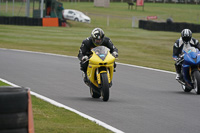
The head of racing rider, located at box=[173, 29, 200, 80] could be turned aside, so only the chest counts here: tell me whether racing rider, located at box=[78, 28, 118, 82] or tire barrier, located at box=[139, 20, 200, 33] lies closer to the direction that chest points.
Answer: the racing rider

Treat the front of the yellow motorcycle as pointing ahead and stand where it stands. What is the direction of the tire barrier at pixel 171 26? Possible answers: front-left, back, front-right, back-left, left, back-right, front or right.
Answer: back

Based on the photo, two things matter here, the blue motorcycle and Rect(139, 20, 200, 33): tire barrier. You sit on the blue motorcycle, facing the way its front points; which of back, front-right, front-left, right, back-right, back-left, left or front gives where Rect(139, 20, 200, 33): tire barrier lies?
back-left

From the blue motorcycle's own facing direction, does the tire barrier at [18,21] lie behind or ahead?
behind

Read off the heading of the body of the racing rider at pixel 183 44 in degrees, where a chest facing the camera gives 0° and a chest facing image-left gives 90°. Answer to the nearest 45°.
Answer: approximately 0°

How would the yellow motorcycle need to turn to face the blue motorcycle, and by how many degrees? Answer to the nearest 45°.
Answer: approximately 135° to its left

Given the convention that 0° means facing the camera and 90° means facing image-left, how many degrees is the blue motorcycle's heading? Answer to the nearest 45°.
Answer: approximately 315°

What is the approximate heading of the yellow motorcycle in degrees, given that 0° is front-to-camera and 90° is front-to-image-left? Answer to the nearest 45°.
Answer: approximately 0°

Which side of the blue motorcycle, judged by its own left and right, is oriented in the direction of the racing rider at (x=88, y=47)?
right

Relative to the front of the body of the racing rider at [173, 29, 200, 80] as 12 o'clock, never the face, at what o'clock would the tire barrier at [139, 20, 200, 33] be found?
The tire barrier is roughly at 6 o'clock from the racing rider.
